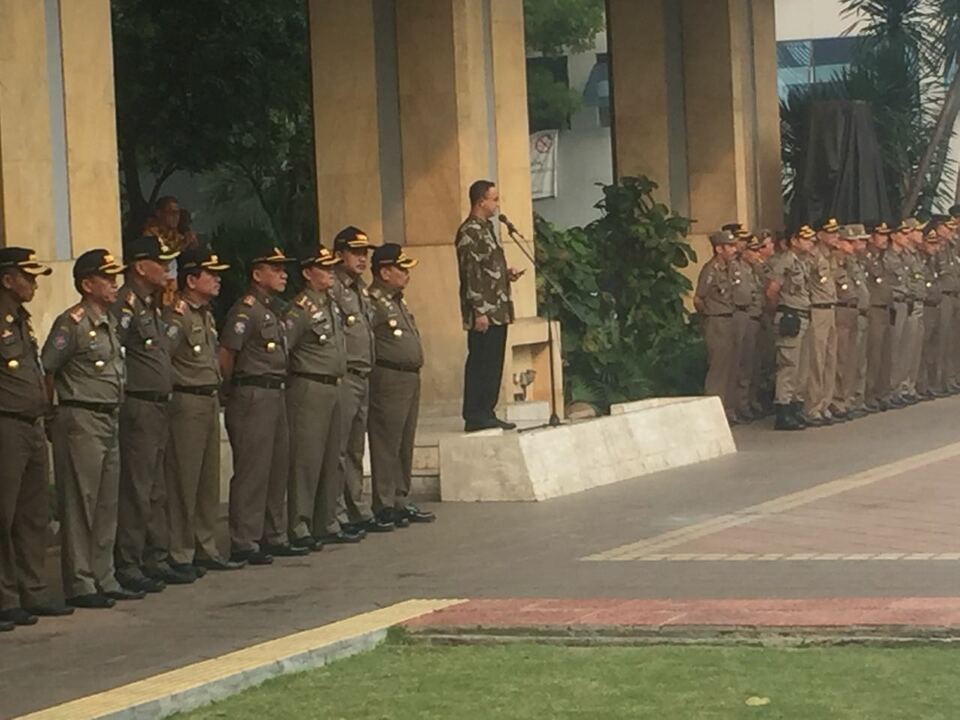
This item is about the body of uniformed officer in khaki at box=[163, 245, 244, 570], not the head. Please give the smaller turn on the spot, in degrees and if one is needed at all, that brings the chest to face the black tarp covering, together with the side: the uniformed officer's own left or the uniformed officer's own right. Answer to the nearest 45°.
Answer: approximately 90° to the uniformed officer's own left

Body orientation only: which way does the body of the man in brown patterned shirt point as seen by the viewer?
to the viewer's right

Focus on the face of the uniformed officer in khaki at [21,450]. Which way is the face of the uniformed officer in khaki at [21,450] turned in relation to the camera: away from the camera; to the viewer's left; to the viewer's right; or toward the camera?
to the viewer's right

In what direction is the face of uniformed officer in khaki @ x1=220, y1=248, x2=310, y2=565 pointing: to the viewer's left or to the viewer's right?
to the viewer's right

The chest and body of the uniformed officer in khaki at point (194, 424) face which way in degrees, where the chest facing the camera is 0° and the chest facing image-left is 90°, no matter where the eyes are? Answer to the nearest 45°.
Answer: approximately 315°

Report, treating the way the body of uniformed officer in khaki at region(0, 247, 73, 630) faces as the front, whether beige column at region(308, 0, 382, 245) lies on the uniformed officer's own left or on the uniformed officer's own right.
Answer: on the uniformed officer's own left

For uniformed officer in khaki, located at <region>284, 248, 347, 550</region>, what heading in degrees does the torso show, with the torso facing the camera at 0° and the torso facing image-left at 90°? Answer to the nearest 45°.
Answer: approximately 315°

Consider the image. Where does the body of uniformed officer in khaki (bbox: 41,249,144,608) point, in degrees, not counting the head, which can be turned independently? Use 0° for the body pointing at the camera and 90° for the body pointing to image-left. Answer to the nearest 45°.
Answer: approximately 315°

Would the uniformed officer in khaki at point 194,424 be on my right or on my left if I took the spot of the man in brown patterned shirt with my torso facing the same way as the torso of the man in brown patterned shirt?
on my right
